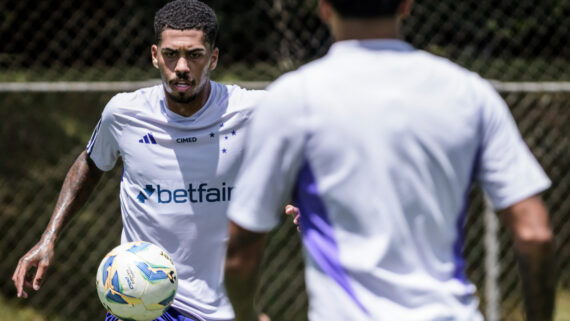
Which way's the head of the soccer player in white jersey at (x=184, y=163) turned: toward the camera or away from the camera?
toward the camera

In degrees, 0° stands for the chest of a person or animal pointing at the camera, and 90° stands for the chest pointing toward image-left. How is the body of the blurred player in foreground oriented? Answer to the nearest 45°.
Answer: approximately 180°

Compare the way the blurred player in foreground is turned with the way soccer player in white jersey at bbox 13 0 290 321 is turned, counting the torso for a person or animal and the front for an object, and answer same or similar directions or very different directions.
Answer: very different directions

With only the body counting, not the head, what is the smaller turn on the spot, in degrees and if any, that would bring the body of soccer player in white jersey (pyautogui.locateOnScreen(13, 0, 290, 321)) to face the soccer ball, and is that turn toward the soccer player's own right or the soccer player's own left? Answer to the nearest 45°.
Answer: approximately 45° to the soccer player's own right

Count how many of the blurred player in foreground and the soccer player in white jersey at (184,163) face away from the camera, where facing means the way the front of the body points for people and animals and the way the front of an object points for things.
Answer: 1

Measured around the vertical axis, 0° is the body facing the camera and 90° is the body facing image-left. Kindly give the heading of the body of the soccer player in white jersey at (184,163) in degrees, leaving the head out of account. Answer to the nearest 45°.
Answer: approximately 0°

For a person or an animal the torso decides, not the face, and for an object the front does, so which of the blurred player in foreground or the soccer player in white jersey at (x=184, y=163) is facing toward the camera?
the soccer player in white jersey

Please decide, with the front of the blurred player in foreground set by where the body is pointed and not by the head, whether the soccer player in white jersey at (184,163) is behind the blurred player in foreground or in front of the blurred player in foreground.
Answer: in front
